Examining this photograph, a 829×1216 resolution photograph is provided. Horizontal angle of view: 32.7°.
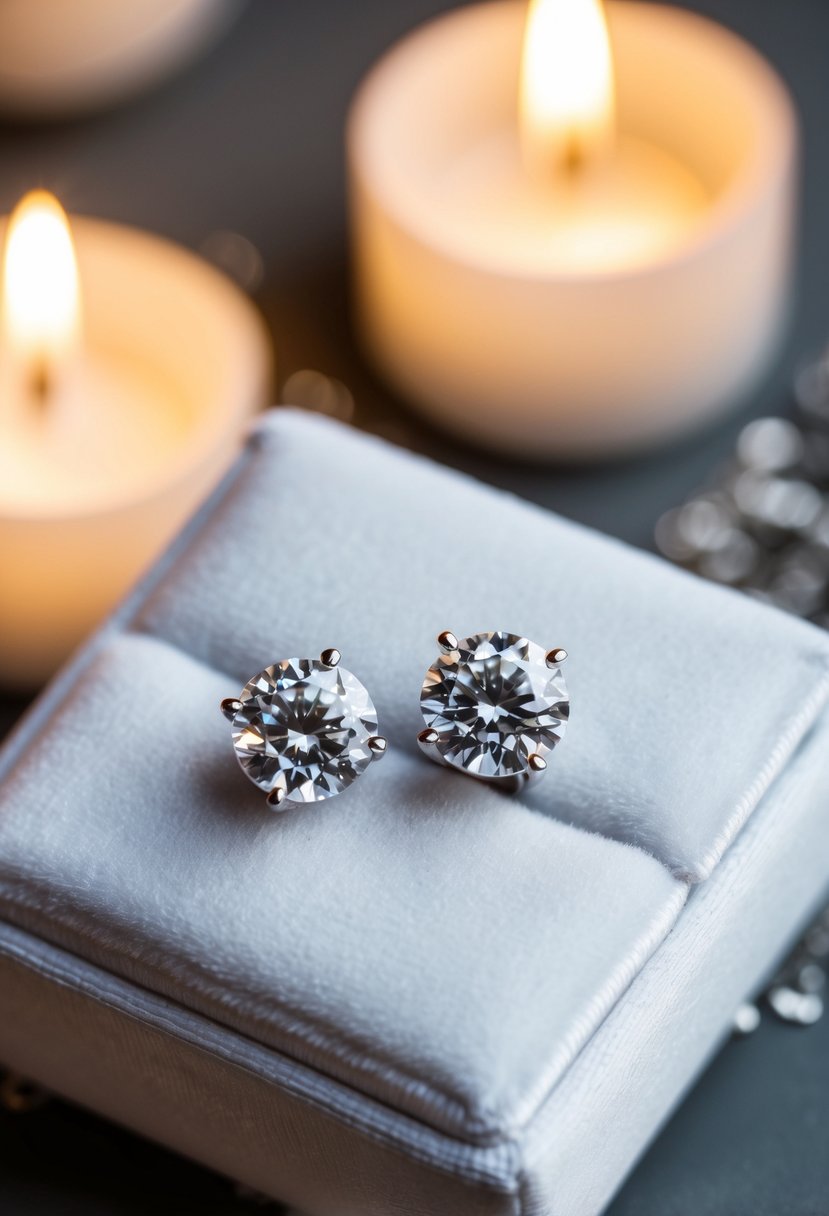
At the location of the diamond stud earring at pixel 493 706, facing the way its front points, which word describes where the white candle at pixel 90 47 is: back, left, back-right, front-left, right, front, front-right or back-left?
back-right

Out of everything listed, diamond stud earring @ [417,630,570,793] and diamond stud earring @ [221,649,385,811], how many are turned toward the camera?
2

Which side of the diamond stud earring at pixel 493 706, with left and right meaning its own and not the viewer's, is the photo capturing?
front

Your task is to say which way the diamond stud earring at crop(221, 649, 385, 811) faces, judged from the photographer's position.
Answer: facing the viewer

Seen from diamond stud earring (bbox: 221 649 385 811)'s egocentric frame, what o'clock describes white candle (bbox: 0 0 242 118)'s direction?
The white candle is roughly at 5 o'clock from the diamond stud earring.

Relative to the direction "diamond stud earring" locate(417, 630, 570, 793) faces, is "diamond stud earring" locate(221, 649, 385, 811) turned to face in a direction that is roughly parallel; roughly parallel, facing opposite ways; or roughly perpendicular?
roughly parallel
